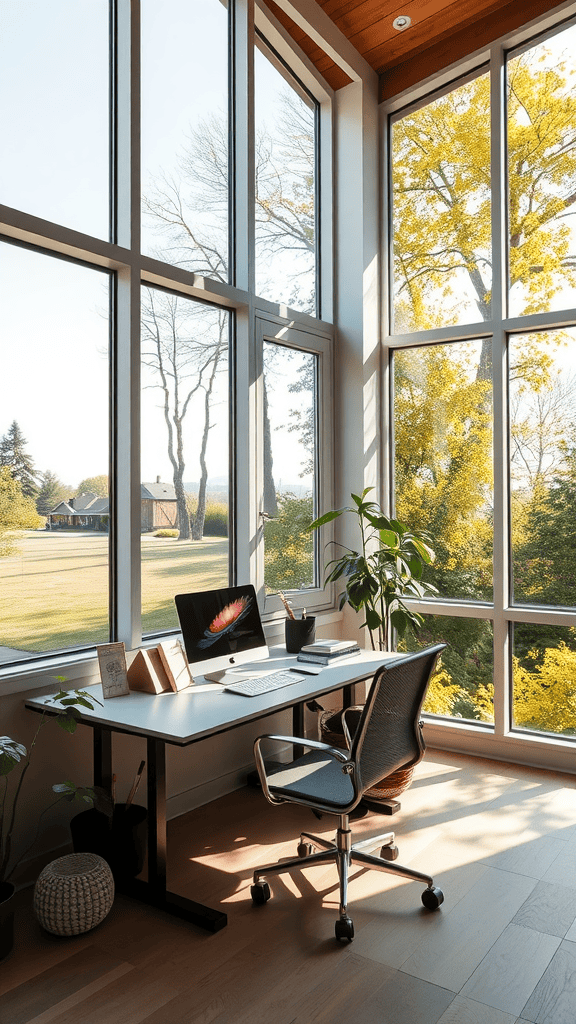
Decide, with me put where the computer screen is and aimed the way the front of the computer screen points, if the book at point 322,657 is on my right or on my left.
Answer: on my left

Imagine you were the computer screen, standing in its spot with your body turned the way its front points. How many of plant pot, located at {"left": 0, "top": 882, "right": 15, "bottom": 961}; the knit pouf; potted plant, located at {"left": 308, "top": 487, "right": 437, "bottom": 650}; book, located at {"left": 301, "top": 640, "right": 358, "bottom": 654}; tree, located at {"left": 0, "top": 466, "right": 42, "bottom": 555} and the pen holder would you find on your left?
3

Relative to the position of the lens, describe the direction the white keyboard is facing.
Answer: facing the viewer and to the right of the viewer

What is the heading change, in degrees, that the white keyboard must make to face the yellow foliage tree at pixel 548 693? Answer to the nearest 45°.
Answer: approximately 90° to its left

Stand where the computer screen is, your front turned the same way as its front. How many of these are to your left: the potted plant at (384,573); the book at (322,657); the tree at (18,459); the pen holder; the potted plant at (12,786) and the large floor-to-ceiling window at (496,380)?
4

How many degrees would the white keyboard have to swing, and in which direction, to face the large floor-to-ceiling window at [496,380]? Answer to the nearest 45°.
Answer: approximately 90° to its left

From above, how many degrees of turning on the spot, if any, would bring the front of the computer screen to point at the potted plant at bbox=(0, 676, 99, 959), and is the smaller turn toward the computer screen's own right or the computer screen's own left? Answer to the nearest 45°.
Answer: approximately 90° to the computer screen's own right

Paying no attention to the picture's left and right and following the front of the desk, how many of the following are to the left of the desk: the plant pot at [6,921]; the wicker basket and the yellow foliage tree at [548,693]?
2
